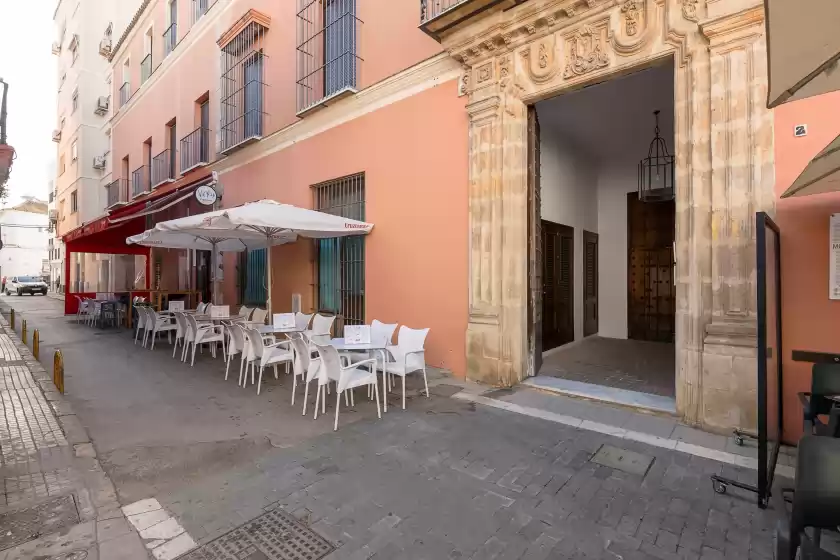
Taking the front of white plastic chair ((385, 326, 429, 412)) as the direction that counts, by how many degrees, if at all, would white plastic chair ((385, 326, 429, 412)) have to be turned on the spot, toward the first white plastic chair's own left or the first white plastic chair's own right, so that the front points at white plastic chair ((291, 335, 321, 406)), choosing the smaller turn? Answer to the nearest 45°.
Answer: approximately 45° to the first white plastic chair's own right

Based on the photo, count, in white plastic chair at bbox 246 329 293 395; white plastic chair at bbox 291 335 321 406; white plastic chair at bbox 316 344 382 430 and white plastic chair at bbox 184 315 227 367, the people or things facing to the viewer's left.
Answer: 0

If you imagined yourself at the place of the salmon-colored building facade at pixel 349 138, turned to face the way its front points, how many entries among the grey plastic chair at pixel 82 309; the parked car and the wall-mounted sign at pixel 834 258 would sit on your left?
1

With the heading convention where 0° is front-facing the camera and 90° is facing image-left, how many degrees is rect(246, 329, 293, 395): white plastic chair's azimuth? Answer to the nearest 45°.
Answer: approximately 225°

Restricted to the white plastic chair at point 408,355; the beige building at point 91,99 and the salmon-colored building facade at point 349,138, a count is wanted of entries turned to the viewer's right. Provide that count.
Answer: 0

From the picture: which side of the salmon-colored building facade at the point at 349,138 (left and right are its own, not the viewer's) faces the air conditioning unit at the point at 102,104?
right

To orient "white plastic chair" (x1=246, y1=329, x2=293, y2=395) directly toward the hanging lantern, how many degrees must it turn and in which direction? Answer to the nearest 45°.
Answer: approximately 45° to its right

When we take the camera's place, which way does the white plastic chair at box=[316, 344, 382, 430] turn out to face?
facing away from the viewer and to the right of the viewer

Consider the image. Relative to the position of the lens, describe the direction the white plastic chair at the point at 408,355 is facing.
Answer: facing the viewer and to the left of the viewer

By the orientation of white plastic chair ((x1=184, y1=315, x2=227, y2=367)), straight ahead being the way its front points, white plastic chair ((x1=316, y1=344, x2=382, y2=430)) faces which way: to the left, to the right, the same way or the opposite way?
the same way

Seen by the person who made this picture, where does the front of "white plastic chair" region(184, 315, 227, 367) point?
facing away from the viewer and to the right of the viewer

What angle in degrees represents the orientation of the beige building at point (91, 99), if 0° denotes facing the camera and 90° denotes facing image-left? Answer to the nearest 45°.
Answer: approximately 45°

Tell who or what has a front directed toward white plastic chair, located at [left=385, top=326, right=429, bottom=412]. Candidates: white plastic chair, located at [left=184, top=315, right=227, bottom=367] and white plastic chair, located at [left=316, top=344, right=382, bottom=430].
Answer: white plastic chair, located at [left=316, top=344, right=382, bottom=430]

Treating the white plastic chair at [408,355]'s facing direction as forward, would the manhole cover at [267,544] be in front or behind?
in front

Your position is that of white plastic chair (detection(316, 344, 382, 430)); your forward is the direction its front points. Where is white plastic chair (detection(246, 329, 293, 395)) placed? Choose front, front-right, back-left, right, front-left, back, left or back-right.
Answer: left

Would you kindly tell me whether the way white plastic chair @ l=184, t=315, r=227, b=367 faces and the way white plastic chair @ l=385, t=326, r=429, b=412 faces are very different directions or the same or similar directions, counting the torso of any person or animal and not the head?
very different directions

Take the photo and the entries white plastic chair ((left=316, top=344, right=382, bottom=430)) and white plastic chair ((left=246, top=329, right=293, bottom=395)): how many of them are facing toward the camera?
0

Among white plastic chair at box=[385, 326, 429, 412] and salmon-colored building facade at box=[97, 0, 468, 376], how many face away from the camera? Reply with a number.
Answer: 0
